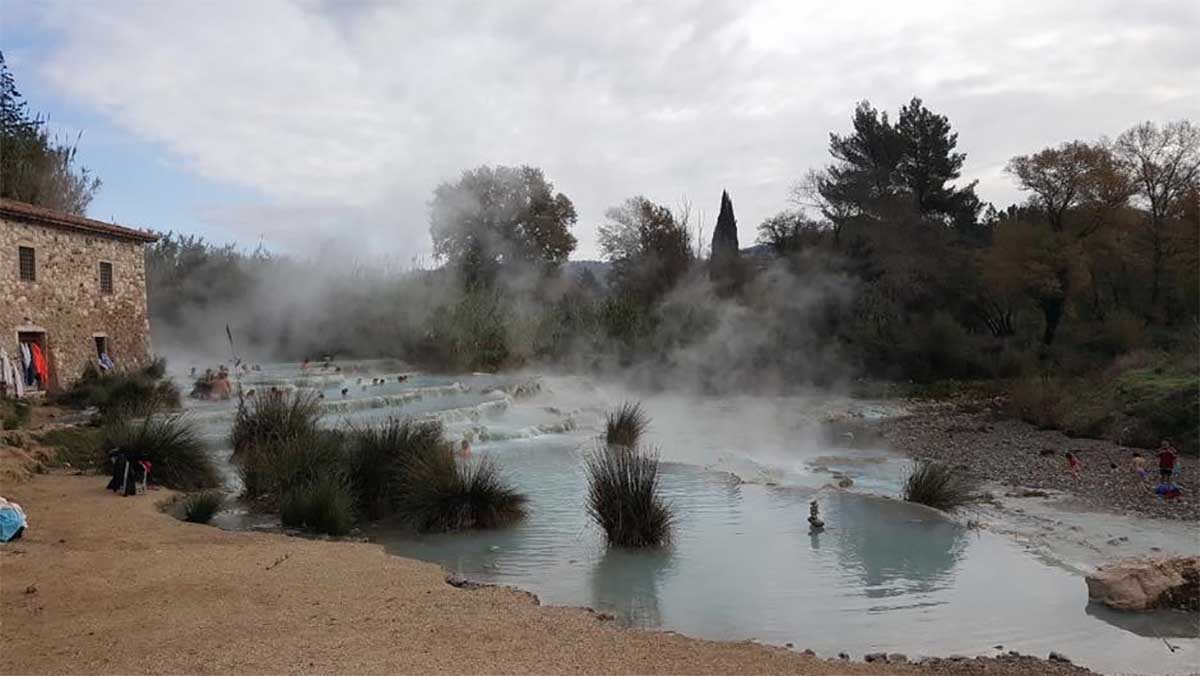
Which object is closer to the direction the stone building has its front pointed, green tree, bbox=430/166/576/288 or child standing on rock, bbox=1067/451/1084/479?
the child standing on rock

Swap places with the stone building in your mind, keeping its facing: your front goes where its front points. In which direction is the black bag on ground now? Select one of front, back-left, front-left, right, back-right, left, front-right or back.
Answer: front-right

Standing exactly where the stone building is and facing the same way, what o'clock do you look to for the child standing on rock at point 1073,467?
The child standing on rock is roughly at 12 o'clock from the stone building.

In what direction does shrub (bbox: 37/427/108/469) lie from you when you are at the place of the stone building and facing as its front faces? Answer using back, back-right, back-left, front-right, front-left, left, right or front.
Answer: front-right

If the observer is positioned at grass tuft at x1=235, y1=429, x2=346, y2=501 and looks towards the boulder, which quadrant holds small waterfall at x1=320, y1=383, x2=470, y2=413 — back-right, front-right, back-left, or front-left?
back-left

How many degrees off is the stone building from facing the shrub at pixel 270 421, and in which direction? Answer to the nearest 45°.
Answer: approximately 45° to its right

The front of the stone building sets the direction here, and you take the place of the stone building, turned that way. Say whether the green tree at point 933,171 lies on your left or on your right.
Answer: on your left

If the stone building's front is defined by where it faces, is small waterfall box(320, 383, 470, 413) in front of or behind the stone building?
in front

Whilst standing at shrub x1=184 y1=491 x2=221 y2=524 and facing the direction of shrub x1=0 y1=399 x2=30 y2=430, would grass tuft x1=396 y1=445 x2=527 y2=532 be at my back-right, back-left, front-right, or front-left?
back-right

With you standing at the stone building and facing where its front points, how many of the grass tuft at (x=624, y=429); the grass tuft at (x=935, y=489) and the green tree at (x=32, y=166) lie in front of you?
2

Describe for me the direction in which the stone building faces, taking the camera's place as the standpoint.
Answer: facing the viewer and to the right of the viewer

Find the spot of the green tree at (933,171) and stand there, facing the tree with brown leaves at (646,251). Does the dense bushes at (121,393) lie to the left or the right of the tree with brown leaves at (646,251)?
left

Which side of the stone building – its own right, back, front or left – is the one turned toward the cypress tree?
left

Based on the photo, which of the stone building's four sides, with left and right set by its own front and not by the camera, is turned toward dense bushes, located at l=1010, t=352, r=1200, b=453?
front
